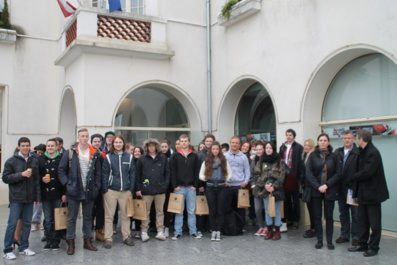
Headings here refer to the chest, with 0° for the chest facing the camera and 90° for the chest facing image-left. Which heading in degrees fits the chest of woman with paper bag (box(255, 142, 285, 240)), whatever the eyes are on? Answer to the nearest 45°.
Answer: approximately 0°
